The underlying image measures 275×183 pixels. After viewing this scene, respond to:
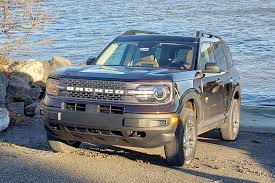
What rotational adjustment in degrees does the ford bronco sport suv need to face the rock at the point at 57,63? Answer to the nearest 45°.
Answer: approximately 135° to its right

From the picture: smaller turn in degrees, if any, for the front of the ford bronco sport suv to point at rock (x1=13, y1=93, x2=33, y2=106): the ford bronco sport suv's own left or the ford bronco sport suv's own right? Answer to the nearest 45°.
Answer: approximately 90° to the ford bronco sport suv's own right

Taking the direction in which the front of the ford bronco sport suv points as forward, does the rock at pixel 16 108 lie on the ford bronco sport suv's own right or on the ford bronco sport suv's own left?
on the ford bronco sport suv's own right

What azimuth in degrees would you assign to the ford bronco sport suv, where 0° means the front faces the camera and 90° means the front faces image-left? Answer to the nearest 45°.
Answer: approximately 45°

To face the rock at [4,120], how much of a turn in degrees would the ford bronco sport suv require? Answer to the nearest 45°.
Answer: approximately 90° to its right

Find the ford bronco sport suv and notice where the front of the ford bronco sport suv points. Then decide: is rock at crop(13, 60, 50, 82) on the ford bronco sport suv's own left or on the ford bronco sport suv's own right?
on the ford bronco sport suv's own right

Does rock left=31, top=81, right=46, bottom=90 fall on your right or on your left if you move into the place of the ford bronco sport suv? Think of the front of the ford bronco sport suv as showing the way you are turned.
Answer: on your right

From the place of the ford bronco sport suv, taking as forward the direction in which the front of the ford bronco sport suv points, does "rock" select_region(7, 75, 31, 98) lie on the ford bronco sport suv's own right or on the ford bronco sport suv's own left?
on the ford bronco sport suv's own right
